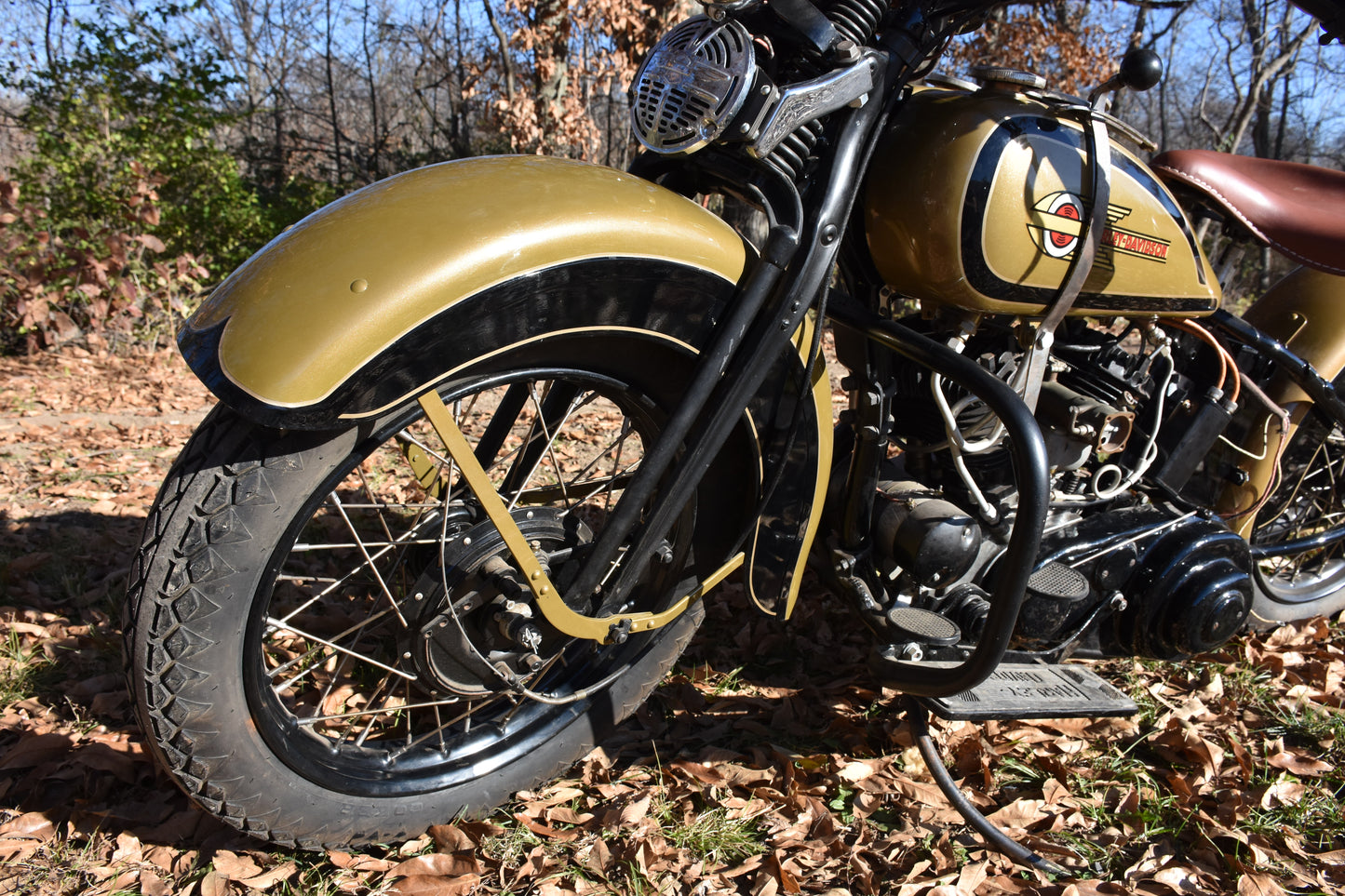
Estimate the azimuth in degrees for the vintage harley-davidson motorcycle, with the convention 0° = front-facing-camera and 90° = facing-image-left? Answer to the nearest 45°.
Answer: approximately 45°
